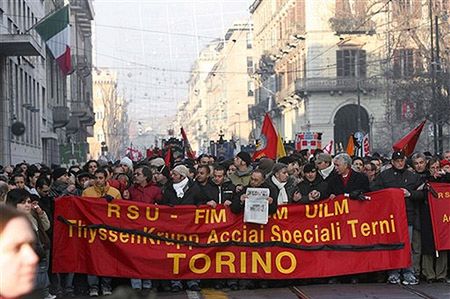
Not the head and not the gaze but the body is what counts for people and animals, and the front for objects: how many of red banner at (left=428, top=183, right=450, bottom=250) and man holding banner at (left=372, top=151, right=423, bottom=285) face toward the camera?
2

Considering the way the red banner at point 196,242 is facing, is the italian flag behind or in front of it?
behind

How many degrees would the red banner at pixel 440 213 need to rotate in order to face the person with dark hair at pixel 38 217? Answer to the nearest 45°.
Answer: approximately 45° to its right

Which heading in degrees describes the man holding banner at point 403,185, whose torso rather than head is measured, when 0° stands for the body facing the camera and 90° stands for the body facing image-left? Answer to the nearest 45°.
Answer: approximately 0°

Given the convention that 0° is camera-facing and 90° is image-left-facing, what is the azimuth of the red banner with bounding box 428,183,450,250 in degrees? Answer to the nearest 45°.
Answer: approximately 0°

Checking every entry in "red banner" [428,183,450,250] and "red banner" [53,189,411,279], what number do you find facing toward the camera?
2

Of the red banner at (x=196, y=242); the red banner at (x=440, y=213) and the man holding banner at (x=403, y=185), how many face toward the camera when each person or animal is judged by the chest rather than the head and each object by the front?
3
